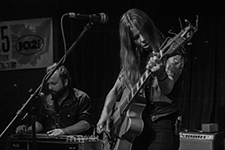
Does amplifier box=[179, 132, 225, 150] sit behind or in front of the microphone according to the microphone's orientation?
in front

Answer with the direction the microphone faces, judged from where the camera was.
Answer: facing to the right of the viewer

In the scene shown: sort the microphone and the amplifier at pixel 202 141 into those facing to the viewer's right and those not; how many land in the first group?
1

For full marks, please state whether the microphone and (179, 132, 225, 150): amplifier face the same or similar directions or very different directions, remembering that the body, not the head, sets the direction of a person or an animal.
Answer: very different directions

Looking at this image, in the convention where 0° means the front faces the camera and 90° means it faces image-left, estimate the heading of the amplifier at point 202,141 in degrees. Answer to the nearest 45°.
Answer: approximately 45°
